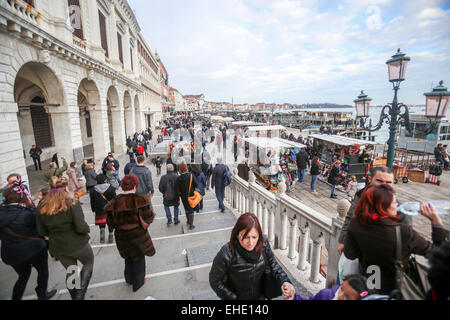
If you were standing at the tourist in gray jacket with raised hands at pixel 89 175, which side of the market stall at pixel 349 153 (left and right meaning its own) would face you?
front

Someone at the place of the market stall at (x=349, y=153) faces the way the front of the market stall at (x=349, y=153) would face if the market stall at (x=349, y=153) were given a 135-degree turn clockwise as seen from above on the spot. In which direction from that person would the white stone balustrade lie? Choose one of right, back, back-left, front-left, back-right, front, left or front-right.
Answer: back

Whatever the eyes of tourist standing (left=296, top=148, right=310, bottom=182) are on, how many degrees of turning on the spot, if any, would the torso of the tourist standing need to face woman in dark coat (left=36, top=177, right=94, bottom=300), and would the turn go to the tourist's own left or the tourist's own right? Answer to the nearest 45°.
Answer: approximately 180°

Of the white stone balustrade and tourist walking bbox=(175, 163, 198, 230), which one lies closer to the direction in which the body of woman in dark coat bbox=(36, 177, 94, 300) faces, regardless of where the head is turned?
the tourist walking

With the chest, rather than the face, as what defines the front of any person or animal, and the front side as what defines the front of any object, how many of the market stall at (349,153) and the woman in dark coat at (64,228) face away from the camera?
1

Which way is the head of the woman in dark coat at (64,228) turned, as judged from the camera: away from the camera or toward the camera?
away from the camera

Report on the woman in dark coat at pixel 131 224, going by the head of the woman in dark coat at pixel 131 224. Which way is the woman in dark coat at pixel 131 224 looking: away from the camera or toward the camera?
away from the camera

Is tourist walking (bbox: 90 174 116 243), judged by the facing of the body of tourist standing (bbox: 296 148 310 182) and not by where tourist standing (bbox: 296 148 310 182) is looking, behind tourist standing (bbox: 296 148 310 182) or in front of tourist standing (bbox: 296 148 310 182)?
behind

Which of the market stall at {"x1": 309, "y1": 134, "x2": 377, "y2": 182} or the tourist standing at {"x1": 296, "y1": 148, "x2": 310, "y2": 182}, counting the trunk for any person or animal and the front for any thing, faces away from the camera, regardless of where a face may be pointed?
the tourist standing

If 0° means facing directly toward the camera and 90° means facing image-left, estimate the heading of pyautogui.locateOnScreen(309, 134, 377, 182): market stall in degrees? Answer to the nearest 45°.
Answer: approximately 45°

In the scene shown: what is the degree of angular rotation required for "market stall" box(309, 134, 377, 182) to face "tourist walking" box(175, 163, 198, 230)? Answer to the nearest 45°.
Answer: approximately 45° to its left

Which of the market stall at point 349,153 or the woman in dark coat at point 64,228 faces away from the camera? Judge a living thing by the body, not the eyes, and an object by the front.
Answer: the woman in dark coat

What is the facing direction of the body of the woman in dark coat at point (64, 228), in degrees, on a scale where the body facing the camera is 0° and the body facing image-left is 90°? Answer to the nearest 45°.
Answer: approximately 180°
